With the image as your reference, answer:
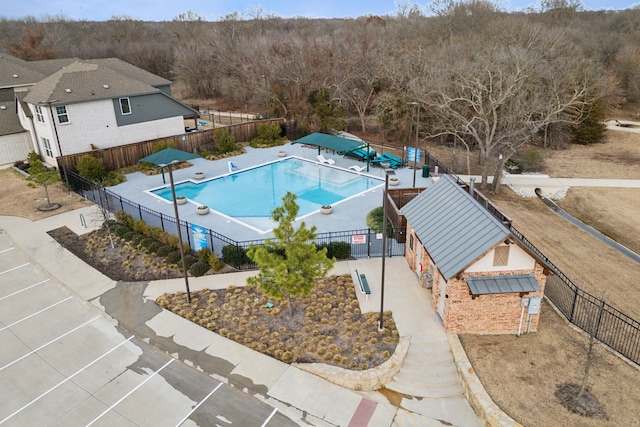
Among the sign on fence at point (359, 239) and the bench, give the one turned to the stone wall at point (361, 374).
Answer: the sign on fence

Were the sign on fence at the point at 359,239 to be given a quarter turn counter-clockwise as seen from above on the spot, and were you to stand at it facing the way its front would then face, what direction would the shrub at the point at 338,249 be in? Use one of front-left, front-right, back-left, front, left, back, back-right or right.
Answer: back

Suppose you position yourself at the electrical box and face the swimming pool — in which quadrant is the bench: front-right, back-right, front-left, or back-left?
front-left

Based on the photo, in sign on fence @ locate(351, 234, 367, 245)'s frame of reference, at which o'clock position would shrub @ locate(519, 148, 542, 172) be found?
The shrub is roughly at 7 o'clock from the sign on fence.

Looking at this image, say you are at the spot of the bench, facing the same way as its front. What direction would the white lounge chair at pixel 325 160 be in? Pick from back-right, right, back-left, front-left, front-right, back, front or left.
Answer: left

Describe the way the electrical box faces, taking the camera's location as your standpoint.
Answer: facing the viewer

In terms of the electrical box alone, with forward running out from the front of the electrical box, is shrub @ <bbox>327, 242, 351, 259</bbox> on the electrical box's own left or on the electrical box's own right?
on the electrical box's own right

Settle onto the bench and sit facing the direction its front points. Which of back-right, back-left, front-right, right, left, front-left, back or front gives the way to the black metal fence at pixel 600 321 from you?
front

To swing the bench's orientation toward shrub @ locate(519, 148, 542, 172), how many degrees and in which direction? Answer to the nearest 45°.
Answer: approximately 45° to its left

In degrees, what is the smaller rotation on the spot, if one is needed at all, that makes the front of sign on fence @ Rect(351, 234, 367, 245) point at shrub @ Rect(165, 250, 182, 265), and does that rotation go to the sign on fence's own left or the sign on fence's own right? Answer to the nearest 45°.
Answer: approximately 90° to the sign on fence's own right

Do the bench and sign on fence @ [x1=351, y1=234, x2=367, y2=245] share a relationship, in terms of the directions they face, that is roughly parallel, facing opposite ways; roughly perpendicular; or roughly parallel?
roughly perpendicular

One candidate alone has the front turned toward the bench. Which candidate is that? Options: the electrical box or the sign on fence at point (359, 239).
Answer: the sign on fence

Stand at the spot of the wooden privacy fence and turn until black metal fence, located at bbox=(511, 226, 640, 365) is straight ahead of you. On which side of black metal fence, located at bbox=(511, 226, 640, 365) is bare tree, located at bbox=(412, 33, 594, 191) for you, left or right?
left

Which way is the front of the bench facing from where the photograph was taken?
facing to the right of the viewer

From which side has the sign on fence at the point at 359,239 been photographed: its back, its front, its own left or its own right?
front

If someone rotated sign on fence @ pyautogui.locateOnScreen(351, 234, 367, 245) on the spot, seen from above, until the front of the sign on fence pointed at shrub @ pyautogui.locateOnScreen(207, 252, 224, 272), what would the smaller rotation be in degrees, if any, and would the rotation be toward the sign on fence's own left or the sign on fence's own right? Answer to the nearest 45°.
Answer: approximately 90° to the sign on fence's own right

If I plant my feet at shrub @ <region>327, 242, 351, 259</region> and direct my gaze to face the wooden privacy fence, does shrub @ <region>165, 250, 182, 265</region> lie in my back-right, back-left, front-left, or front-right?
front-left

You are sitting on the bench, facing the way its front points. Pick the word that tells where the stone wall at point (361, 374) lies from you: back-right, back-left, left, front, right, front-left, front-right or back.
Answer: right

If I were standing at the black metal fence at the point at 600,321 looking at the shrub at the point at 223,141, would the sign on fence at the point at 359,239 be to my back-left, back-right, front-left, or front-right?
front-left
